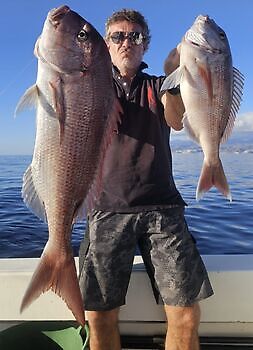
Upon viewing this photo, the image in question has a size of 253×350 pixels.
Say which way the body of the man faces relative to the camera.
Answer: toward the camera

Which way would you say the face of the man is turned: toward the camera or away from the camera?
toward the camera
